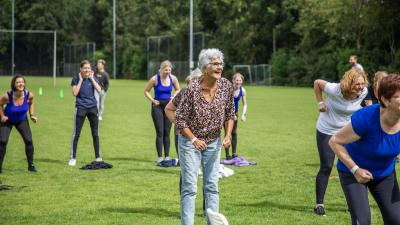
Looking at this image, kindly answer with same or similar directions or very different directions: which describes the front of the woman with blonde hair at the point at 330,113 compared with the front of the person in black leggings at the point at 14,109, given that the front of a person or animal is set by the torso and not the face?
same or similar directions

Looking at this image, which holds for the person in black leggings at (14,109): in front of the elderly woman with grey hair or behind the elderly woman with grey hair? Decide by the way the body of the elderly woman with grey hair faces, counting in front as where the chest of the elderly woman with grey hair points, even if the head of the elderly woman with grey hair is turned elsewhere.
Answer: behind

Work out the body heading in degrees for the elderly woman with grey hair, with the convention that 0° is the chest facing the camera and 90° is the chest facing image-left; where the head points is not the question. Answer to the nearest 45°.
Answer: approximately 315°

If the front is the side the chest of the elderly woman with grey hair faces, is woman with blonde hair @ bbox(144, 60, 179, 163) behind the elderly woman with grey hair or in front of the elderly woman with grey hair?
behind

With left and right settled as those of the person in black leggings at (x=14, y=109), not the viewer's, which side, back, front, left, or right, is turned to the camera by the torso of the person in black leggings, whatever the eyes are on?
front

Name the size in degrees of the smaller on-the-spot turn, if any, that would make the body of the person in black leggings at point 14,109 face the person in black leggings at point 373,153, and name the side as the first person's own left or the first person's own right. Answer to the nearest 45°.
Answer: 0° — they already face them
